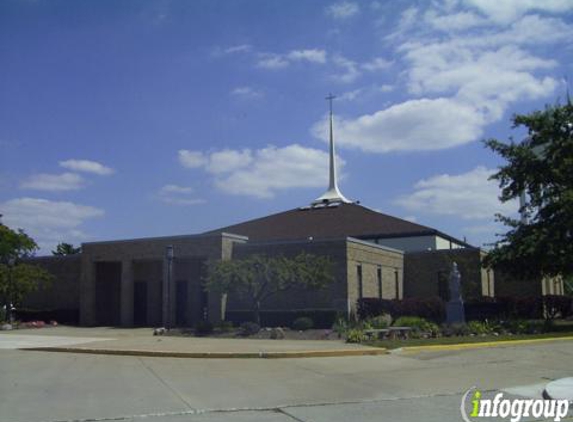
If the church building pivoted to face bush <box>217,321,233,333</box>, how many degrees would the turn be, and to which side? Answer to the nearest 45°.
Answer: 0° — it already faces it

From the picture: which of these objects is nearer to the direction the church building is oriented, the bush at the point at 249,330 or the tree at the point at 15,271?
the bush

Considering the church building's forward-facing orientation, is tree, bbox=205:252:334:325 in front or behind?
in front

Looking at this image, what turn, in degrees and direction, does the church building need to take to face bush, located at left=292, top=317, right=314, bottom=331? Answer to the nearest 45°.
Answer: approximately 45° to its left

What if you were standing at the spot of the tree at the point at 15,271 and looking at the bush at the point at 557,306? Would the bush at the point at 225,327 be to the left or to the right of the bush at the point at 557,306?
right

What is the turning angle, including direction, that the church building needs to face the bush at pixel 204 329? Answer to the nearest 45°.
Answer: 0° — it already faces it

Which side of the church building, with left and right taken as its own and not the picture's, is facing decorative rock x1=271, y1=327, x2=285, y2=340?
front

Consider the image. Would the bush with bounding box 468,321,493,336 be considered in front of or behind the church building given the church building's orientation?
in front

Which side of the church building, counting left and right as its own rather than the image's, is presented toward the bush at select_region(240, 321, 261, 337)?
front

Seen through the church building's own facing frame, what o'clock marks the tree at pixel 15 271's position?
The tree is roughly at 3 o'clock from the church building.

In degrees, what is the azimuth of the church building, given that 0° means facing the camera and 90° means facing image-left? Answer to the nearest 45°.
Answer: approximately 0°

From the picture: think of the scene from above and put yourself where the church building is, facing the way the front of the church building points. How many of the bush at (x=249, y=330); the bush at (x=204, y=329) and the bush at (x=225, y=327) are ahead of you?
3
